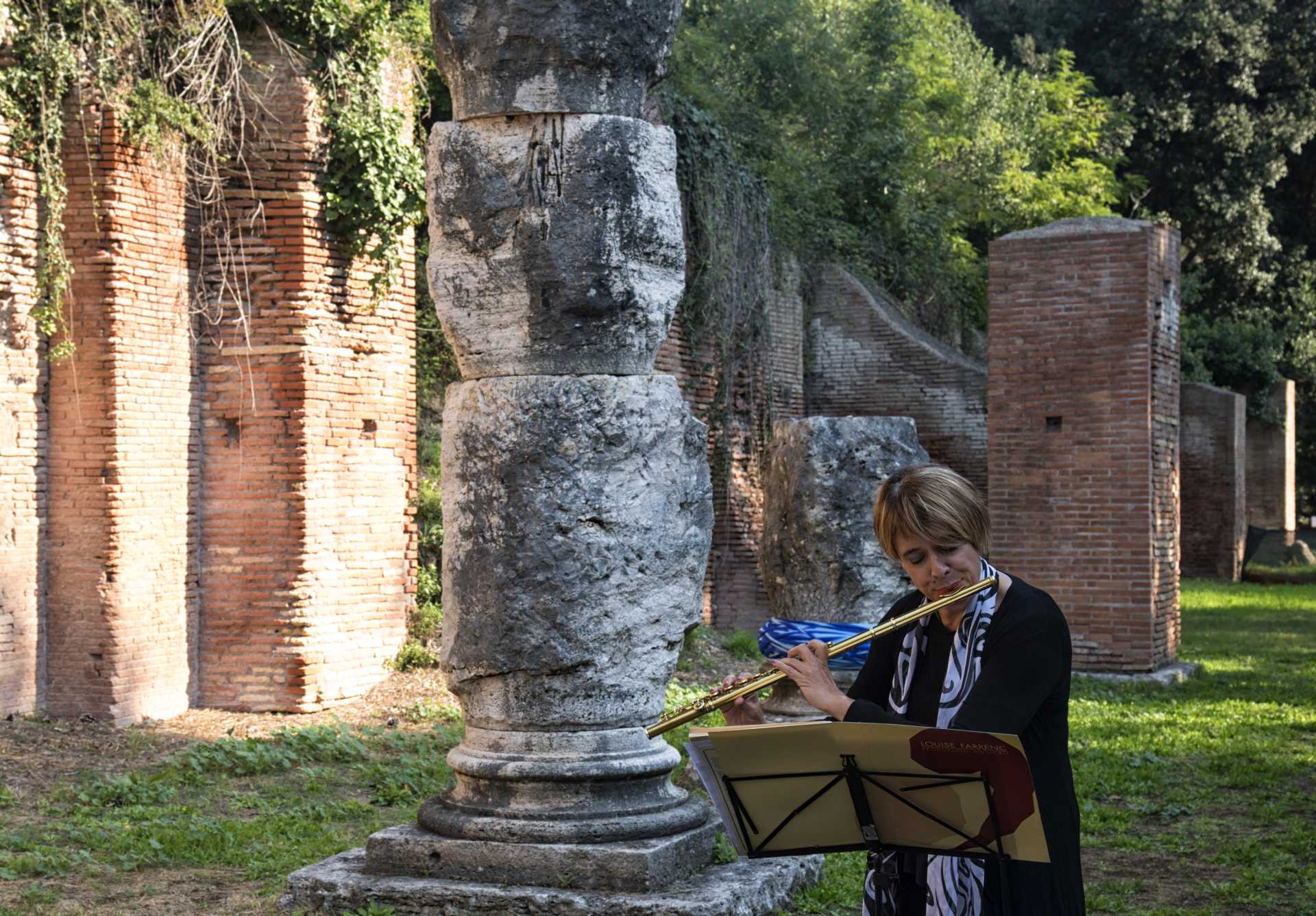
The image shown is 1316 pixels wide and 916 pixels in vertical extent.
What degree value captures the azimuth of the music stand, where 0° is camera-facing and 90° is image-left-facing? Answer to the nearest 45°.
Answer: approximately 180°

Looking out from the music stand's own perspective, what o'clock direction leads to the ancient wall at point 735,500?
The ancient wall is roughly at 12 o'clock from the music stand.

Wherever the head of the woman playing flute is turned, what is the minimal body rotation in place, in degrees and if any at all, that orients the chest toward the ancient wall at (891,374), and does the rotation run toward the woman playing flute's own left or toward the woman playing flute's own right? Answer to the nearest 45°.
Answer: approximately 135° to the woman playing flute's own right

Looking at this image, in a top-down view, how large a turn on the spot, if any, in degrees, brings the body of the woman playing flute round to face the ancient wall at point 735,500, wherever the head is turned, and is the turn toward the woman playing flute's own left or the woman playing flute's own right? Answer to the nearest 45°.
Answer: approximately 135° to the woman playing flute's own right

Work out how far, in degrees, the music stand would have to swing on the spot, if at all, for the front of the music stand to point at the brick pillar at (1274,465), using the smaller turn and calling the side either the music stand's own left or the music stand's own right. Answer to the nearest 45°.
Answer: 0° — it already faces it

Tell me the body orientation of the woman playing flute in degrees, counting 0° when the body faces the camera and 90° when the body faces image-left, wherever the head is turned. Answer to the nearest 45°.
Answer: approximately 45°
